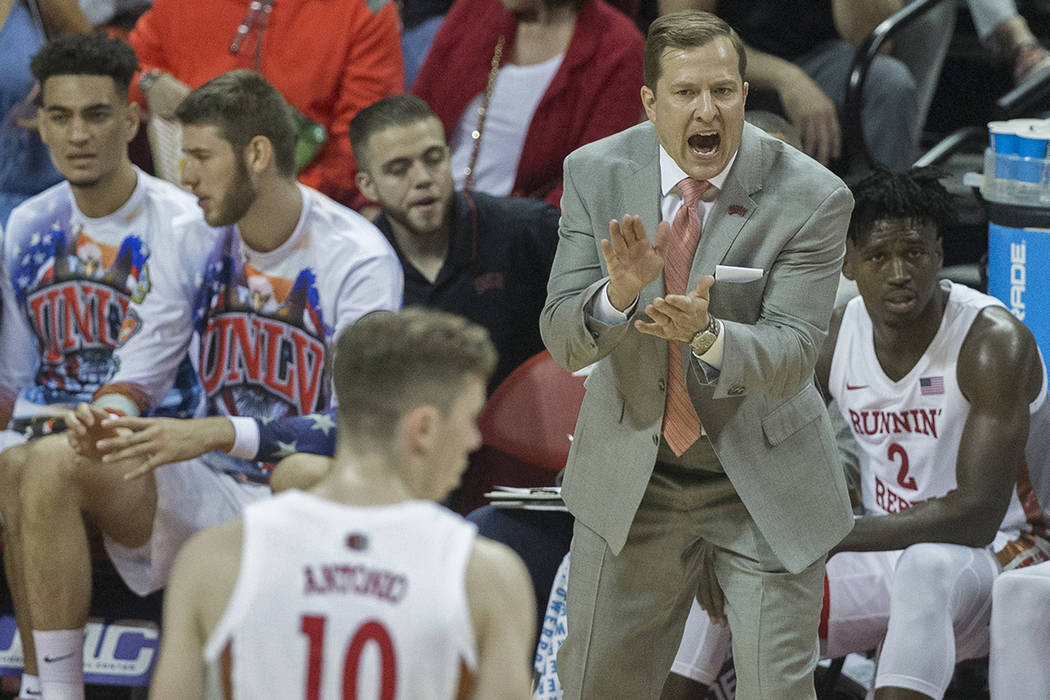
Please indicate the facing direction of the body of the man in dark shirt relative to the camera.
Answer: toward the camera

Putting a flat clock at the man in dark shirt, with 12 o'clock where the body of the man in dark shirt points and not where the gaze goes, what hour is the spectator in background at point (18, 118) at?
The spectator in background is roughly at 4 o'clock from the man in dark shirt.

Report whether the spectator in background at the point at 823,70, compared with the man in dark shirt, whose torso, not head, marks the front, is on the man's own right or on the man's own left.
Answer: on the man's own left

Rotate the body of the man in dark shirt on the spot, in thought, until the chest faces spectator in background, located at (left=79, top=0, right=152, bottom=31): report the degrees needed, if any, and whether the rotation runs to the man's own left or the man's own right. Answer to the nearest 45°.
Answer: approximately 135° to the man's own right

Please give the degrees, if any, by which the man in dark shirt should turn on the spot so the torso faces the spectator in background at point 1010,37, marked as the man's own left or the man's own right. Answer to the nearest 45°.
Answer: approximately 90° to the man's own left

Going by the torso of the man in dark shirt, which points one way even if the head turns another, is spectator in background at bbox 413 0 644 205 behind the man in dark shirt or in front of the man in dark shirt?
behind
